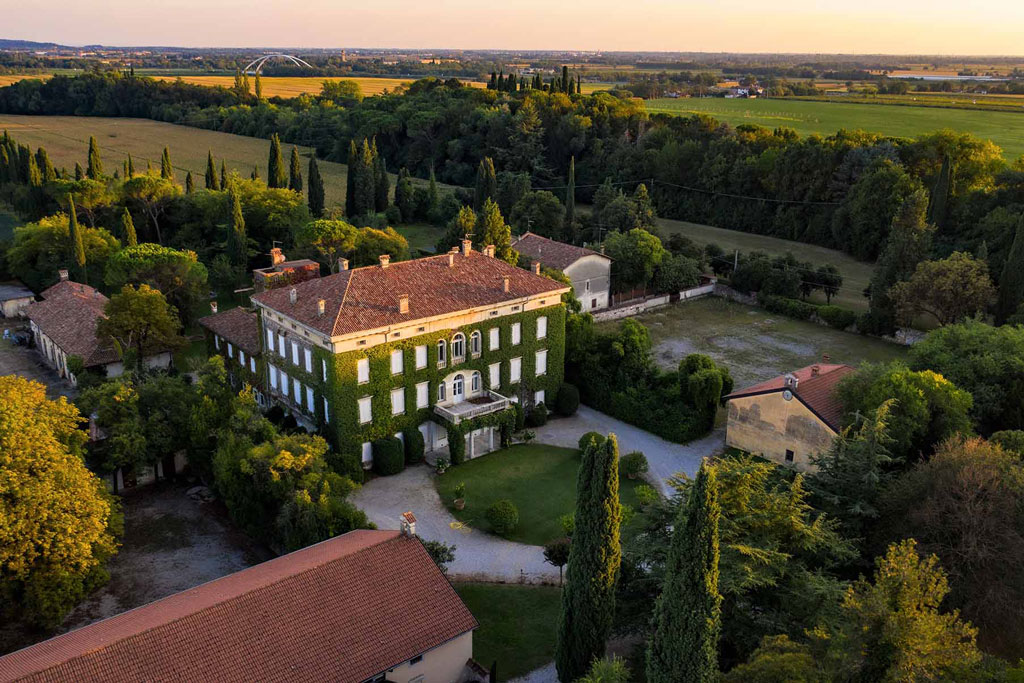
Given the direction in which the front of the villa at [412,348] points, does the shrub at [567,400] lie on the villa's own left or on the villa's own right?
on the villa's own left

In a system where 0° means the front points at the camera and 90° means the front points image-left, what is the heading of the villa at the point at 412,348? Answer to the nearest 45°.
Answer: approximately 315°

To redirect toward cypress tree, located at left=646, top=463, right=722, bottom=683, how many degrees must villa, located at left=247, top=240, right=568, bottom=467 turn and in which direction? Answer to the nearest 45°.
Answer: approximately 45° to its right

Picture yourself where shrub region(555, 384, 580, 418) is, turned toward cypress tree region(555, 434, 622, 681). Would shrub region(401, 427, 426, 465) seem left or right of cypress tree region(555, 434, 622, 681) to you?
right

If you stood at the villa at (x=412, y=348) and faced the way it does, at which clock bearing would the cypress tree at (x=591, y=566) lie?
The cypress tree is roughly at 1 o'clock from the villa.

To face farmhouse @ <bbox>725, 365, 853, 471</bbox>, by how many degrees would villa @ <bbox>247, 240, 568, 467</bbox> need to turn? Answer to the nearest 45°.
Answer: approximately 45° to its left

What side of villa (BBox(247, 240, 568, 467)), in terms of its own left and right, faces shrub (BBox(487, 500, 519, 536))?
front
